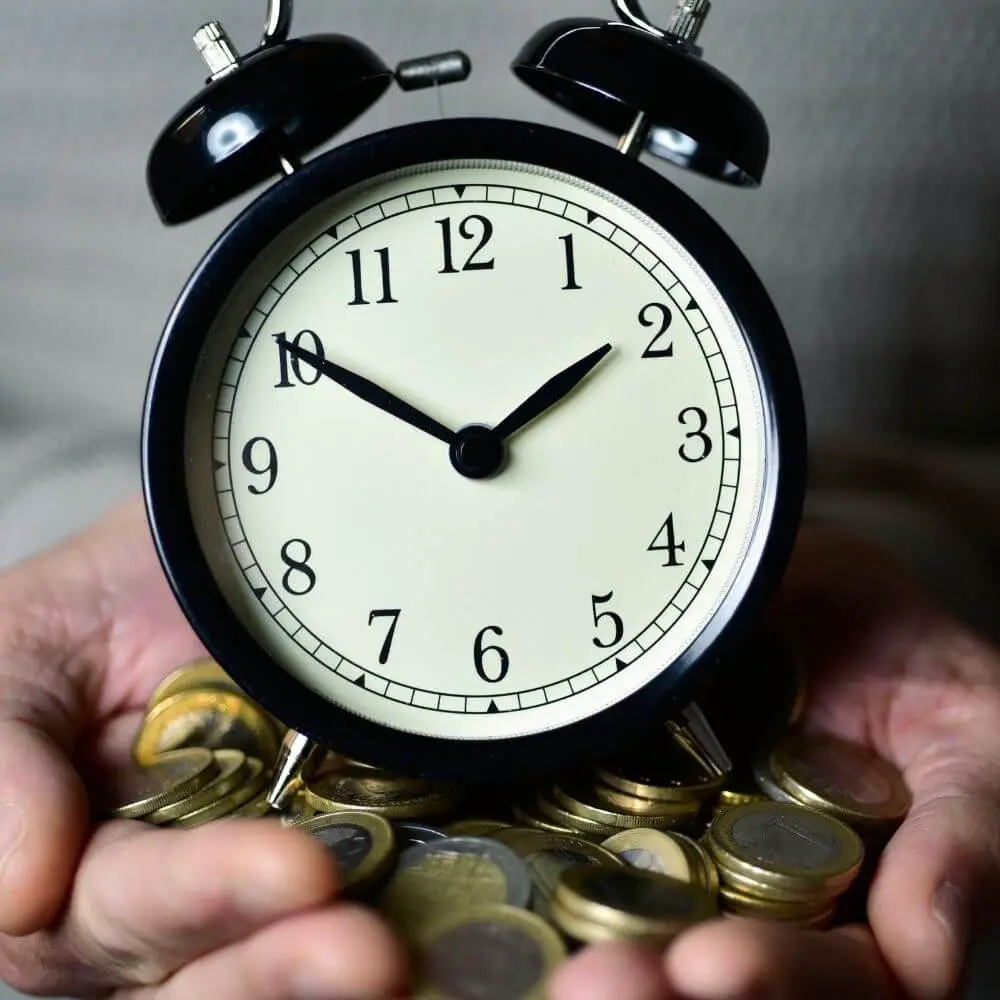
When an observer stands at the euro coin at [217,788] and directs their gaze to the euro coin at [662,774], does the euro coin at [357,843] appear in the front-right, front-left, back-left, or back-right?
front-right

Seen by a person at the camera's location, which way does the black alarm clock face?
facing the viewer

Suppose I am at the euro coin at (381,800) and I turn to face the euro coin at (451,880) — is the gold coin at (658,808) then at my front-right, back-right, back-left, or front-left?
front-left
